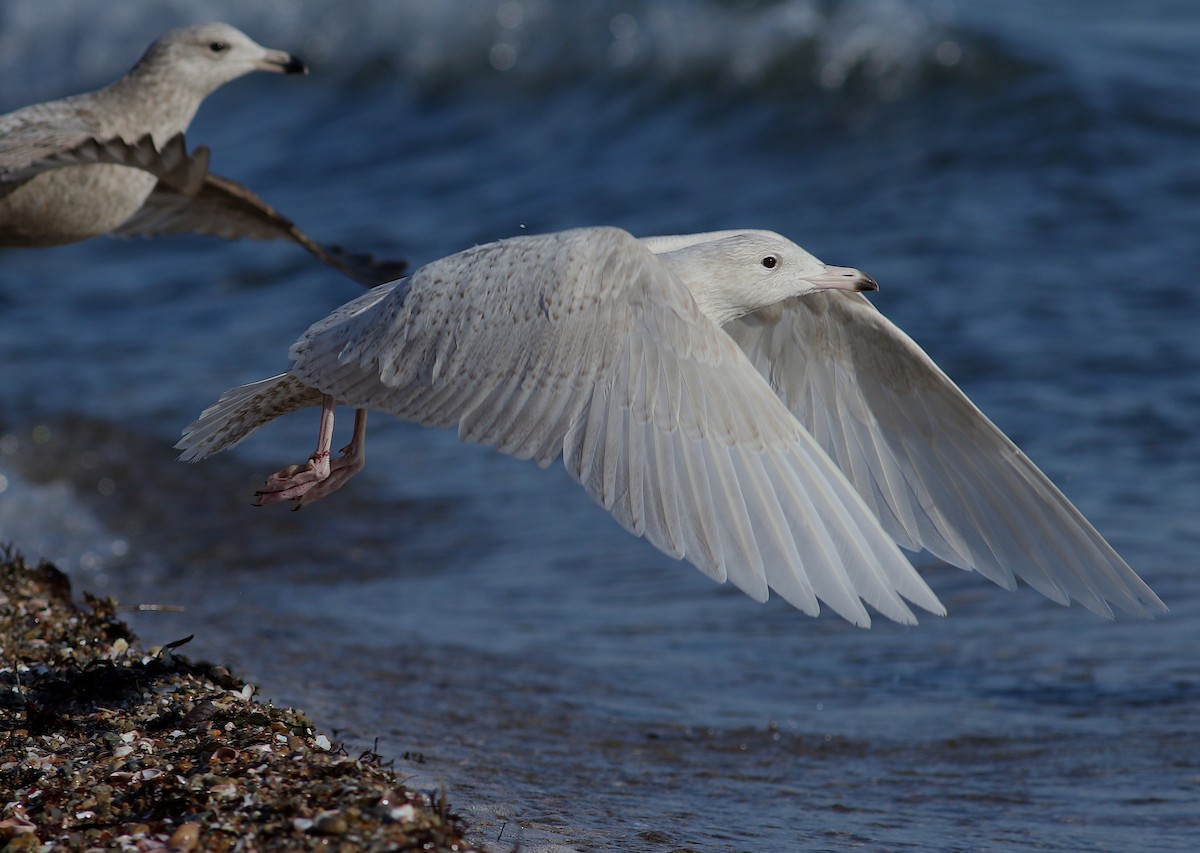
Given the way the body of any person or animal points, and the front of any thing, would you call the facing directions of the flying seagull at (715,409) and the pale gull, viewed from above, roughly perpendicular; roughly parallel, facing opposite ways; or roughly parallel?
roughly parallel

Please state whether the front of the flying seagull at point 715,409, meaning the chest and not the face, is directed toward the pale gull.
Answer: no

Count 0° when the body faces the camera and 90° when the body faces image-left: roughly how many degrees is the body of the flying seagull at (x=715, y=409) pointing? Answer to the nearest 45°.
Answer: approximately 270°

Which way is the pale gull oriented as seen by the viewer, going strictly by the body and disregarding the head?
to the viewer's right

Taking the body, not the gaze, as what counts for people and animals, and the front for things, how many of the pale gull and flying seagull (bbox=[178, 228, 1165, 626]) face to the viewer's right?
2

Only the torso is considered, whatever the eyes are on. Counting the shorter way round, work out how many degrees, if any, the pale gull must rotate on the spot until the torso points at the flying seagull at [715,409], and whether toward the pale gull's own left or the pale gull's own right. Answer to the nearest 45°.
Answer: approximately 45° to the pale gull's own right
